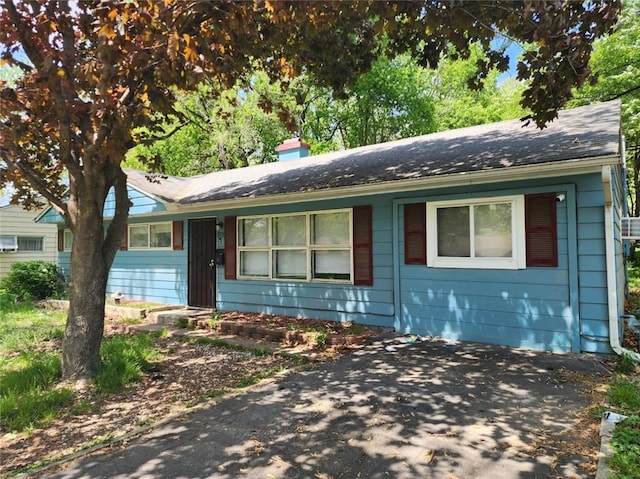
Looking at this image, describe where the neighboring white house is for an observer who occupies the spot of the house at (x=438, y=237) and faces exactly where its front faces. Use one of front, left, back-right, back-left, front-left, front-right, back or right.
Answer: right

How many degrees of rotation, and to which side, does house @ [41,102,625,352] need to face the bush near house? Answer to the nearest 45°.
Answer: approximately 90° to its right

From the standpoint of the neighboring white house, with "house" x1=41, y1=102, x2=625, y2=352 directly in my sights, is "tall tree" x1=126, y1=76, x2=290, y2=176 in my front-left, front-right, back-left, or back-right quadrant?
front-left

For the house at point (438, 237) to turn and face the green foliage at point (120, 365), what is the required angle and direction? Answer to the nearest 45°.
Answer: approximately 45° to its right

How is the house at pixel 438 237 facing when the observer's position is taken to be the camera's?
facing the viewer and to the left of the viewer

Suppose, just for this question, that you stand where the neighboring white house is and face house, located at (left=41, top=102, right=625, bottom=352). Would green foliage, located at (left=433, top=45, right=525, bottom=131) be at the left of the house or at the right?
left

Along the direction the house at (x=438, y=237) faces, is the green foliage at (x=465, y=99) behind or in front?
behind

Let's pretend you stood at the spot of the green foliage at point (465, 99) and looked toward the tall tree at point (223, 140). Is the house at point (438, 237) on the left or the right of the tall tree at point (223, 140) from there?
left

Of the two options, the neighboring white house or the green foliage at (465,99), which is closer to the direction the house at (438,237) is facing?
the neighboring white house

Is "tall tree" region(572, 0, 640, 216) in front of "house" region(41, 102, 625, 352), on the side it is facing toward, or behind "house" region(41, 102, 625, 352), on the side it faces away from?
behind

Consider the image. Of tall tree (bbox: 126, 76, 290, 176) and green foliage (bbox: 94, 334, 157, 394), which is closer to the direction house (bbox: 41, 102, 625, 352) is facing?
the green foliage
